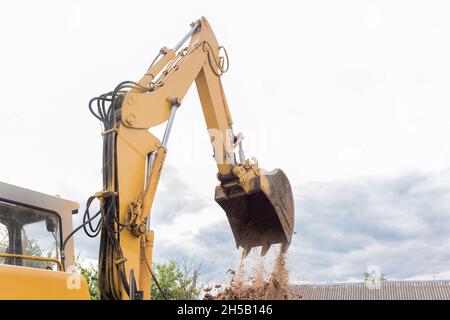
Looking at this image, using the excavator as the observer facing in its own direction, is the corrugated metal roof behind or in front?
in front

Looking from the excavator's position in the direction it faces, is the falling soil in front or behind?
in front

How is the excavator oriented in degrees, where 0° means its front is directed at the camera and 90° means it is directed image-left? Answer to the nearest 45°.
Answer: approximately 225°
